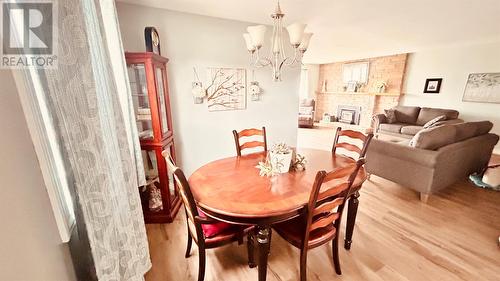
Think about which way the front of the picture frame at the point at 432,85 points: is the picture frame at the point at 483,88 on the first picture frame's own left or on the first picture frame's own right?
on the first picture frame's own left

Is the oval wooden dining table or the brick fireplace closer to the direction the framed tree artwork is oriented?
the oval wooden dining table

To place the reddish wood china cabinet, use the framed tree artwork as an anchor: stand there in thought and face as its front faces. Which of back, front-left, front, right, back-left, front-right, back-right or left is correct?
front-right

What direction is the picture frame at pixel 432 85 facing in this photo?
toward the camera

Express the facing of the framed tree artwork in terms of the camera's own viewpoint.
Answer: facing the viewer

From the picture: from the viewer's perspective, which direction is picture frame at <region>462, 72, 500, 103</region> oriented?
toward the camera

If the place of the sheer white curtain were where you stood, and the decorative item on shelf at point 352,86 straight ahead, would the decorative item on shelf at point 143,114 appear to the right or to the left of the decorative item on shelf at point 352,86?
left

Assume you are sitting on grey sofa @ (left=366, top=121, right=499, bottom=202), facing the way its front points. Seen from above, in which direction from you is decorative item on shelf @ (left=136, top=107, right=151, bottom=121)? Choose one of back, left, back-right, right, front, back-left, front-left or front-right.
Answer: left

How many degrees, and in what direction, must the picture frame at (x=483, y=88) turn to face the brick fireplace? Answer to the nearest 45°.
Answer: approximately 90° to its right

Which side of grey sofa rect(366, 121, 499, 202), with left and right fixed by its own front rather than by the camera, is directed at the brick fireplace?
front

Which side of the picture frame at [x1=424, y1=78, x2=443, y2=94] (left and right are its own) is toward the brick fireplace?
right

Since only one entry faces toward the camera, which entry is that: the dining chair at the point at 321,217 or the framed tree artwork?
the framed tree artwork

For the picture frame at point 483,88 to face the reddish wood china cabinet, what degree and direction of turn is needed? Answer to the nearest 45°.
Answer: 0° — it already faces it

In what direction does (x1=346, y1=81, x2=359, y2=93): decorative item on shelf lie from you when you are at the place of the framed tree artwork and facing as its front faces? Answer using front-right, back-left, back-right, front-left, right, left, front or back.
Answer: back-left

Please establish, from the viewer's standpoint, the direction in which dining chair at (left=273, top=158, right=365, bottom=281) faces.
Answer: facing away from the viewer and to the left of the viewer

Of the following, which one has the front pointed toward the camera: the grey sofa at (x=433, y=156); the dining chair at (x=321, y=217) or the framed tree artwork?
the framed tree artwork

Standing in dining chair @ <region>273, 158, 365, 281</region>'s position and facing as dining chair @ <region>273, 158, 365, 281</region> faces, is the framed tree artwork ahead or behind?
ahead

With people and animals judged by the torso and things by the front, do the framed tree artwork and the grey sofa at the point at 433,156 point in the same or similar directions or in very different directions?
very different directions

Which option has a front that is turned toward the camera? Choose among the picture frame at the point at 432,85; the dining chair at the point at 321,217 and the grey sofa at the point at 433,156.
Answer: the picture frame
